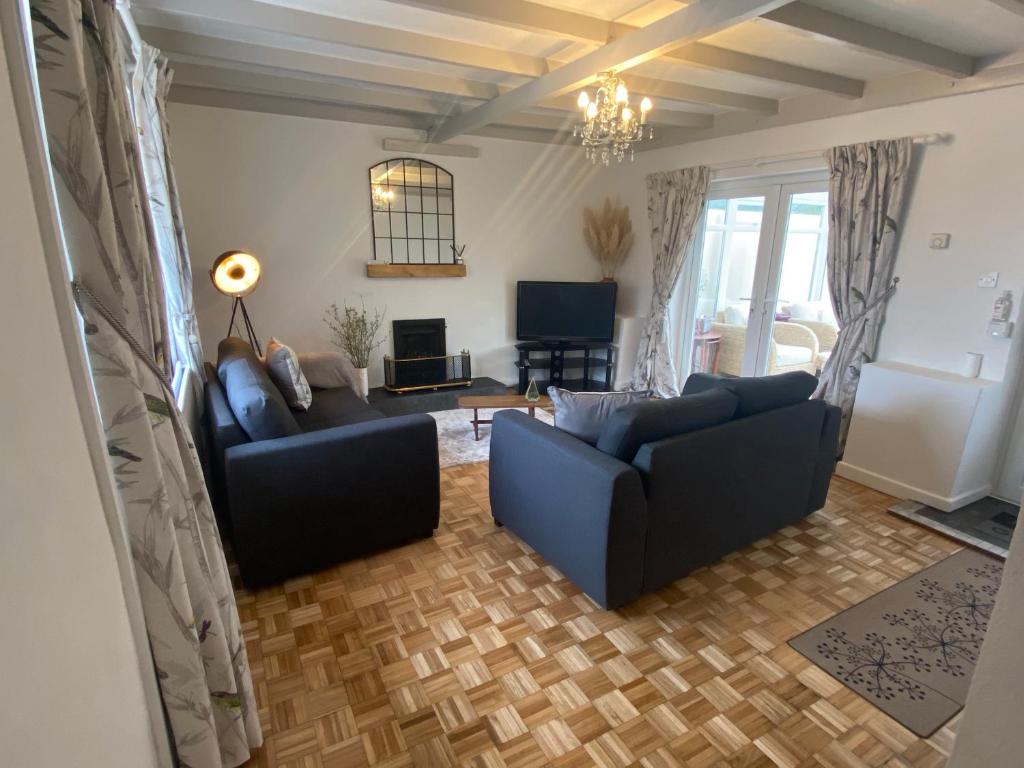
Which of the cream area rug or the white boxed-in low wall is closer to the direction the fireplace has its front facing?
the cream area rug

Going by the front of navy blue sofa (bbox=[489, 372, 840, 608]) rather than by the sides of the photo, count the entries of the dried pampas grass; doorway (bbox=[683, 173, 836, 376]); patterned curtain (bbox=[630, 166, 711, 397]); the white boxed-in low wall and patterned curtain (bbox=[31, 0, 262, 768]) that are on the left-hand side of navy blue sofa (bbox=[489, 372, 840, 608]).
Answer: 1

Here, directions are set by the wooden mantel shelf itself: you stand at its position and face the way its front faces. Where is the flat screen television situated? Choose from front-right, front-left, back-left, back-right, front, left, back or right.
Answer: left

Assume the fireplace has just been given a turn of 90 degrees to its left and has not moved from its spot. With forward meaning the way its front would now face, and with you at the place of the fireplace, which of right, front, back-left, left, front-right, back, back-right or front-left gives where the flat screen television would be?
front

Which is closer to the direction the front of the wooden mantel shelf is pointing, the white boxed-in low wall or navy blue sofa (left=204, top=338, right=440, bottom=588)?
the navy blue sofa

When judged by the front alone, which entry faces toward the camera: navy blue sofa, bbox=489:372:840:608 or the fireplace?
the fireplace

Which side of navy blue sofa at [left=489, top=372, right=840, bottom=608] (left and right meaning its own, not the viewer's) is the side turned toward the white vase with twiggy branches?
front

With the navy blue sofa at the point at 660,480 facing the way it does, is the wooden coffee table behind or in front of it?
in front

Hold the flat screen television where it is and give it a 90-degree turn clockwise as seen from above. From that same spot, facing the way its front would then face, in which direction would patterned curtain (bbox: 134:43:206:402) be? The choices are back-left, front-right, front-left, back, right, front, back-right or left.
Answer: front-left

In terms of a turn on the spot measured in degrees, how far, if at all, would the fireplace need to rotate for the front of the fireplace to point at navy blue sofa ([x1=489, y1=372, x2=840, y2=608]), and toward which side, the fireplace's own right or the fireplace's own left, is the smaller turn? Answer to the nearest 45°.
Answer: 0° — it already faces it

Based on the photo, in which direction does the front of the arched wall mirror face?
toward the camera

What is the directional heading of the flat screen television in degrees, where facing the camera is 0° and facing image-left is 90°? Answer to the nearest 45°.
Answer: approximately 0°

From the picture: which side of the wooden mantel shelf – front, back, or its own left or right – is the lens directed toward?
front

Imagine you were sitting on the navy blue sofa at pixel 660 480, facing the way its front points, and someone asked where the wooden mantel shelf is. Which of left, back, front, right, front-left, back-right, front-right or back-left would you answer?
front

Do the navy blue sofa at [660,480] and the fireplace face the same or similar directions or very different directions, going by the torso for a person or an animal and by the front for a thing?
very different directions

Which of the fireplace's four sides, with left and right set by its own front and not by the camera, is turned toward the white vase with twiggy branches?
right

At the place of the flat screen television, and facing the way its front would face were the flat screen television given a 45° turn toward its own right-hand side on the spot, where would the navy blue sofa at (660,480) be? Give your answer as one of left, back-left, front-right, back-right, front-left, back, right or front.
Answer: front-left

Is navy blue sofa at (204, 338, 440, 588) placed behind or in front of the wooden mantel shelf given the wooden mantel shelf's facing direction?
in front

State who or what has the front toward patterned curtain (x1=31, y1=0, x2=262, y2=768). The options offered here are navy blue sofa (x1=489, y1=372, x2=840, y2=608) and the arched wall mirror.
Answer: the arched wall mirror

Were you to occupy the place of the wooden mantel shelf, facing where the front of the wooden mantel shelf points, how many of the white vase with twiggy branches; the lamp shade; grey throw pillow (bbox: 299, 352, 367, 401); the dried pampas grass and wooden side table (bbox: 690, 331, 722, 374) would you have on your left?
2

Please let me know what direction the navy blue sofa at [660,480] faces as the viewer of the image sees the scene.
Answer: facing away from the viewer and to the left of the viewer
